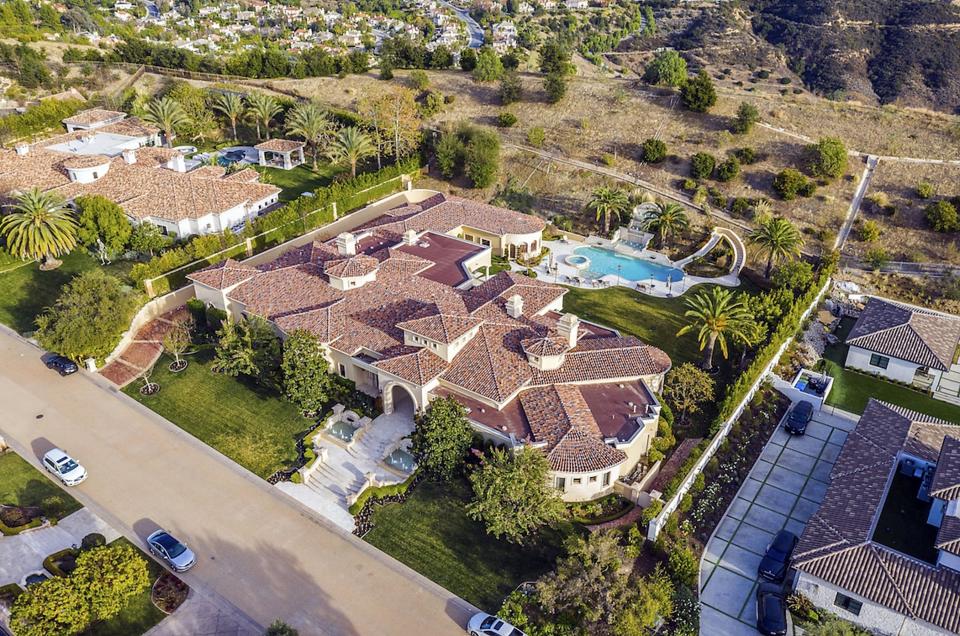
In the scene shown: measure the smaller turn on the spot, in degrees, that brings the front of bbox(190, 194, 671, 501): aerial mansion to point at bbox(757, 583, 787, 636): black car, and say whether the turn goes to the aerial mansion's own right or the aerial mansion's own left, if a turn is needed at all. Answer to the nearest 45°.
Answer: approximately 90° to the aerial mansion's own left

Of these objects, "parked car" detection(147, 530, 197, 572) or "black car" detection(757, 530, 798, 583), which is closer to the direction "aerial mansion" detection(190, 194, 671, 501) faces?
the parked car

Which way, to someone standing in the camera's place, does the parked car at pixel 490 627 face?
facing away from the viewer and to the left of the viewer

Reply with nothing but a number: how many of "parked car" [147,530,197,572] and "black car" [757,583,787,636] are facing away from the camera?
1

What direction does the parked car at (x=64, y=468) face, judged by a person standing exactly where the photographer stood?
facing the viewer and to the right of the viewer

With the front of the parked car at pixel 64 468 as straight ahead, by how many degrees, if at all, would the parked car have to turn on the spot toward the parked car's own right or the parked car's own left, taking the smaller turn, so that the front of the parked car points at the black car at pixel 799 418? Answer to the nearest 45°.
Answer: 0° — it already faces it

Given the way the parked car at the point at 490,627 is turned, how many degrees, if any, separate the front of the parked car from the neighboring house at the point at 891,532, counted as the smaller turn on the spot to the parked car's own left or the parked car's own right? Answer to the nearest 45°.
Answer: approximately 135° to the parked car's own right

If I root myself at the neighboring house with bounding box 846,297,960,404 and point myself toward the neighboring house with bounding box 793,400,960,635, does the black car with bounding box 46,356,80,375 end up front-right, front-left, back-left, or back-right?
front-right

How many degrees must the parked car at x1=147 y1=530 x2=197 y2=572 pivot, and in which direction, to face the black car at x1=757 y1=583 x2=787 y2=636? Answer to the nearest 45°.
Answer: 0° — it already faces it

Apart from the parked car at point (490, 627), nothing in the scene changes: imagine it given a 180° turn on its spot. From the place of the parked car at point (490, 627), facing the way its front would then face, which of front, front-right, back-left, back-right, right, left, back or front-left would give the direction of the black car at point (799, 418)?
left

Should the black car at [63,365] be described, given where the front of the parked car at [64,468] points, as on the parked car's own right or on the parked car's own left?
on the parked car's own left

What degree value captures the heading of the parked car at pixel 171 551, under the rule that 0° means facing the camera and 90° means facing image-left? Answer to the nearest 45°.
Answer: approximately 315°

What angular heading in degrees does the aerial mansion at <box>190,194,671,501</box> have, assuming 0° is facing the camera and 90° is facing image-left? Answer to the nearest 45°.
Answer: approximately 45°

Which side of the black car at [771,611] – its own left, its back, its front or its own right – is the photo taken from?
back

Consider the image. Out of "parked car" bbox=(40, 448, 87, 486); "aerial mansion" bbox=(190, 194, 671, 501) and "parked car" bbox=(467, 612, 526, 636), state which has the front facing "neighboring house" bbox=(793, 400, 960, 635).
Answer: "parked car" bbox=(40, 448, 87, 486)

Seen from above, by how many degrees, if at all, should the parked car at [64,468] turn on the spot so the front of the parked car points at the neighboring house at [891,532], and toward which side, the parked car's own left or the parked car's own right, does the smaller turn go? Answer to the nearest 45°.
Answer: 0° — it already faces it

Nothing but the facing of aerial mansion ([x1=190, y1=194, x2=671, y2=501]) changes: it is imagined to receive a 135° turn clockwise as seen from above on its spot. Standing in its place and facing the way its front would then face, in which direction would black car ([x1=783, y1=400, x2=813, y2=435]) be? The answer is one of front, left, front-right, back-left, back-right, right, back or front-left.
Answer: right

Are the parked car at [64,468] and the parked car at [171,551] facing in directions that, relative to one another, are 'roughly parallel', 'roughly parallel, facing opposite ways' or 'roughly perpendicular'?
roughly parallel

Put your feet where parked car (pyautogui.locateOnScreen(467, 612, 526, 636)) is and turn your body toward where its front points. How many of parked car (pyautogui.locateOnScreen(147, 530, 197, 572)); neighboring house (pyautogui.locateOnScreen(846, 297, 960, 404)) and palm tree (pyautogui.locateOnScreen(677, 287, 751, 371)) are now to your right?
2

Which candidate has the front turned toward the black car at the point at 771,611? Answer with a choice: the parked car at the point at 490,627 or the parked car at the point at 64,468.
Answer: the parked car at the point at 64,468
